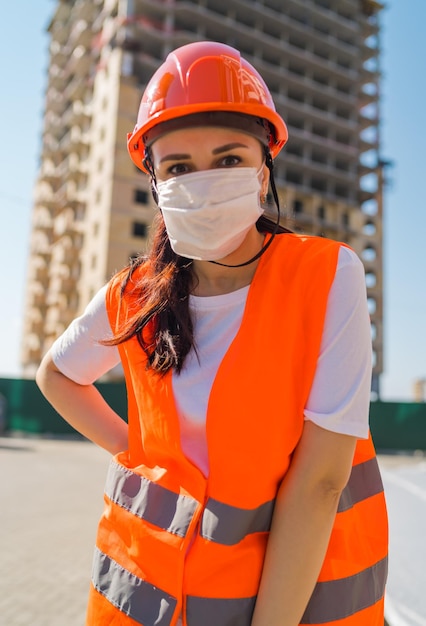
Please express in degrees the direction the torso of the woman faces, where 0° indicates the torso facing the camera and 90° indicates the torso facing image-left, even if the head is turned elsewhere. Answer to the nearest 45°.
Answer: approximately 45°

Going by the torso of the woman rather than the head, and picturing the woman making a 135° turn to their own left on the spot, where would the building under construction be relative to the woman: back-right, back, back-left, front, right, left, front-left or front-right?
left

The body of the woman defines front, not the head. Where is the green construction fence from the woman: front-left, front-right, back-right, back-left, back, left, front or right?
back-right
